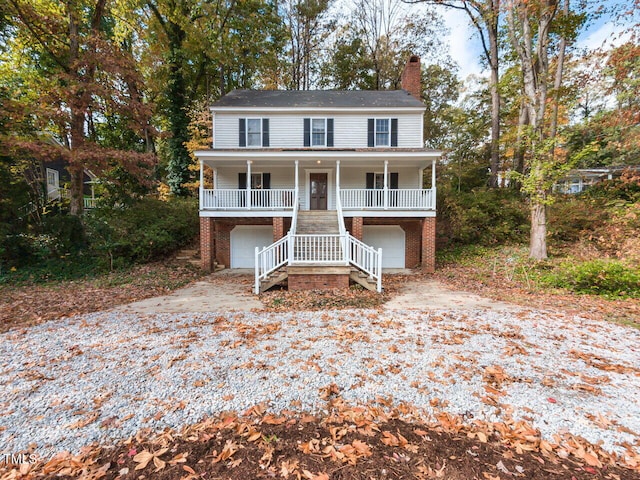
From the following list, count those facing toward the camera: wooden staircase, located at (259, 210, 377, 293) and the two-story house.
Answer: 2

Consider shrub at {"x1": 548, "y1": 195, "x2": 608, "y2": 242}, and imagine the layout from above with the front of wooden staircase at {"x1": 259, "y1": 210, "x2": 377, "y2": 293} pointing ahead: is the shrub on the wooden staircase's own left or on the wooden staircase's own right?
on the wooden staircase's own left

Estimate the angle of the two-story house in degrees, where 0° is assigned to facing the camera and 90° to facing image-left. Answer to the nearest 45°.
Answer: approximately 0°

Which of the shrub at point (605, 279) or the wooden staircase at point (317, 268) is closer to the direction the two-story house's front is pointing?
the wooden staircase

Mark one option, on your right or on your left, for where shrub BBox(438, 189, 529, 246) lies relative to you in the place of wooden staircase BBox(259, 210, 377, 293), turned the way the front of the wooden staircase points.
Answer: on your left

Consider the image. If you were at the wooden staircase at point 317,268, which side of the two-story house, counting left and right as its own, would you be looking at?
front

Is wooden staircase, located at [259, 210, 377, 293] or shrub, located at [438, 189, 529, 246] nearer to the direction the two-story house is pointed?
the wooden staircase

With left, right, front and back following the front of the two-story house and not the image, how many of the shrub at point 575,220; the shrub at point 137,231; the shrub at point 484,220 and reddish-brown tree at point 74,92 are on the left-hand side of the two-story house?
2

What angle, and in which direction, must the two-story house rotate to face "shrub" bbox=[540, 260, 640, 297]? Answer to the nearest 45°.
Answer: approximately 45° to its left

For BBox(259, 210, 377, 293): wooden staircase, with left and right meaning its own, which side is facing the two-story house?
back

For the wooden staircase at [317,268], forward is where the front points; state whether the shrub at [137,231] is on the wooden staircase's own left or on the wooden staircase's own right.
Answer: on the wooden staircase's own right
